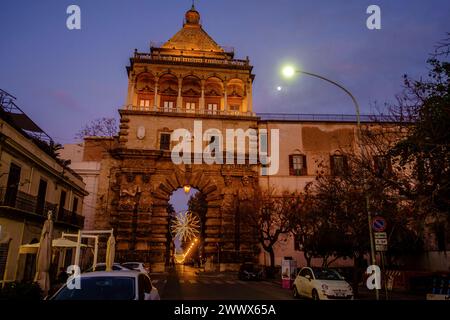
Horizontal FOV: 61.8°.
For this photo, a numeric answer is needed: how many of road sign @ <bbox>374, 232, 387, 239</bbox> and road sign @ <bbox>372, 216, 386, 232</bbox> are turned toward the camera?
2

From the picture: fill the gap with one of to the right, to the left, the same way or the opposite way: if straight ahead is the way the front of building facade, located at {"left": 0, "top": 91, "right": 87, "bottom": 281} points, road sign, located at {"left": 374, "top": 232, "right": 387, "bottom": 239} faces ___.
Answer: to the right

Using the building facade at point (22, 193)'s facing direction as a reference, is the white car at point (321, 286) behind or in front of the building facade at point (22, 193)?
in front

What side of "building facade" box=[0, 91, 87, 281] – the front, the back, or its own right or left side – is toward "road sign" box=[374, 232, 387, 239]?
front

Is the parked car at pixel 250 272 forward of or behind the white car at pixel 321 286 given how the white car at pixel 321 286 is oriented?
behind

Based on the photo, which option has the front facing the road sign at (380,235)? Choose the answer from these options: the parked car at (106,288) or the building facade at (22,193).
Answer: the building facade

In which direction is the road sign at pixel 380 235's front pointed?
toward the camera

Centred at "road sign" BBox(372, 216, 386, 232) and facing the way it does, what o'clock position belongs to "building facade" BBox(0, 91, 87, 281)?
The building facade is roughly at 3 o'clock from the road sign.

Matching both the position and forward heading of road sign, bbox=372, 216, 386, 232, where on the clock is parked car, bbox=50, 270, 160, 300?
The parked car is roughly at 1 o'clock from the road sign.

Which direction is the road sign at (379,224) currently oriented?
toward the camera

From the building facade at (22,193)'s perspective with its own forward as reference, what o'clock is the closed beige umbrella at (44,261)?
The closed beige umbrella is roughly at 1 o'clock from the building facade.

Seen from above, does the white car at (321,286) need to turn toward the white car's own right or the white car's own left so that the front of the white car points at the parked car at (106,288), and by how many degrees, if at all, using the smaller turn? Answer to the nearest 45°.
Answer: approximately 90° to the white car's own right
